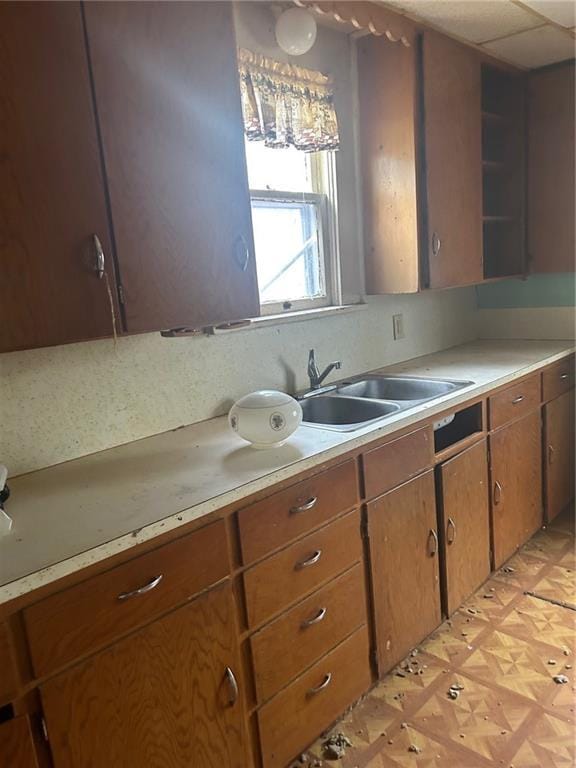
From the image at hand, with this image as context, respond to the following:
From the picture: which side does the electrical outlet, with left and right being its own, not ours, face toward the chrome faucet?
right

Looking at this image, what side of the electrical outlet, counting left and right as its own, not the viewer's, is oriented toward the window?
right
